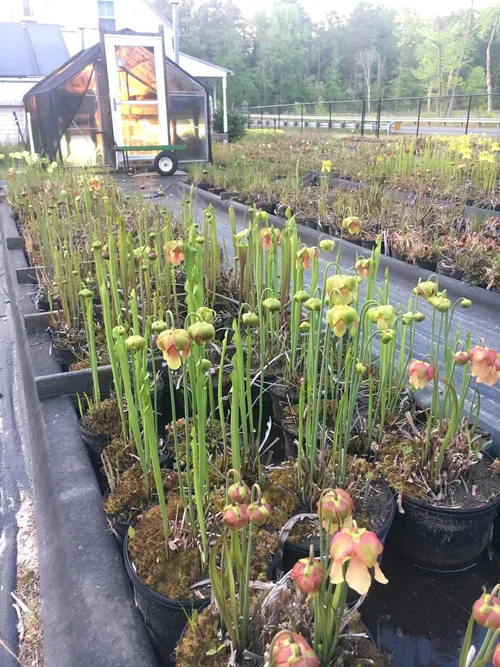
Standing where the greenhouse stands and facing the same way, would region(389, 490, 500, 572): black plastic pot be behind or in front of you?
in front

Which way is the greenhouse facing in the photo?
toward the camera

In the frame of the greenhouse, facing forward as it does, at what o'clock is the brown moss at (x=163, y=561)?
The brown moss is roughly at 12 o'clock from the greenhouse.

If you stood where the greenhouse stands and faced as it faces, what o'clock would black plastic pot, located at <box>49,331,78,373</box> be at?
The black plastic pot is roughly at 12 o'clock from the greenhouse.

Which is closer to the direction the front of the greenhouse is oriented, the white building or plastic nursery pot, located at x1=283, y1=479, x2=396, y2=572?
the plastic nursery pot

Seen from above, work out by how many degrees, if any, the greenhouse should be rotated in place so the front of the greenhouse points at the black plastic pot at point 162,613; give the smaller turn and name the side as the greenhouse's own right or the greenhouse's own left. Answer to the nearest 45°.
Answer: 0° — it already faces it

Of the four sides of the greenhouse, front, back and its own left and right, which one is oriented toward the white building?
back

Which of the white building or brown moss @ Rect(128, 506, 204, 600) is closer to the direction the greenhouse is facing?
the brown moss

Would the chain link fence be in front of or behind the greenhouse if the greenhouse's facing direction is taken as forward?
behind

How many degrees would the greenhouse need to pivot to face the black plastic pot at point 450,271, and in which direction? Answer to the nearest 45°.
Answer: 0° — it already faces it

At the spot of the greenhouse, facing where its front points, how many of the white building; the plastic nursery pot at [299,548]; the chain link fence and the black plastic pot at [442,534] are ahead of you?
2

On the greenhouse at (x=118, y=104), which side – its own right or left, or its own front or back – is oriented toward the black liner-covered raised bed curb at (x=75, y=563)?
front

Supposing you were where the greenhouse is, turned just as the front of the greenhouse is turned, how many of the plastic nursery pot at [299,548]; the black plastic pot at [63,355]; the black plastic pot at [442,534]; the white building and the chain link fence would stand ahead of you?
3

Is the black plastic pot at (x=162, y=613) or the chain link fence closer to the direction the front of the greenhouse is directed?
the black plastic pot
